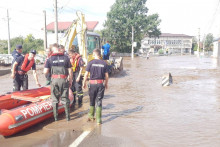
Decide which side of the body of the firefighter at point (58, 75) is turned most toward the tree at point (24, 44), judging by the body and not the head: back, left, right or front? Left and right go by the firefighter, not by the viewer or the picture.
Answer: front

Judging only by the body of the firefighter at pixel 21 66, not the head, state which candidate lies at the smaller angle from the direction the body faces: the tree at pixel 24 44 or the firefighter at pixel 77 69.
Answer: the firefighter

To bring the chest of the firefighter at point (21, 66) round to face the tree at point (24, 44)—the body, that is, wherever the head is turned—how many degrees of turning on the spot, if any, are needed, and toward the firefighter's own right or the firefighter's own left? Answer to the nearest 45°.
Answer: approximately 135° to the firefighter's own left

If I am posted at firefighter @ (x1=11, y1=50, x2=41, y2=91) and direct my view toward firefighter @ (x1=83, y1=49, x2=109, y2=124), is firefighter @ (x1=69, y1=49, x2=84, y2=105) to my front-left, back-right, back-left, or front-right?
front-left

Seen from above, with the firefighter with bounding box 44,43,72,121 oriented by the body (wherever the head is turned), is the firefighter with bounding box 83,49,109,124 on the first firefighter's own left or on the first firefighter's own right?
on the first firefighter's own right

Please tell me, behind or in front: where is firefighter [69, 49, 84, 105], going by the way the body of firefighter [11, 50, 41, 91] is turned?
in front

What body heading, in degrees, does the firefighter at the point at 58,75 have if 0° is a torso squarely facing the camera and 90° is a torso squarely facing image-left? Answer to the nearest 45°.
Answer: approximately 180°
